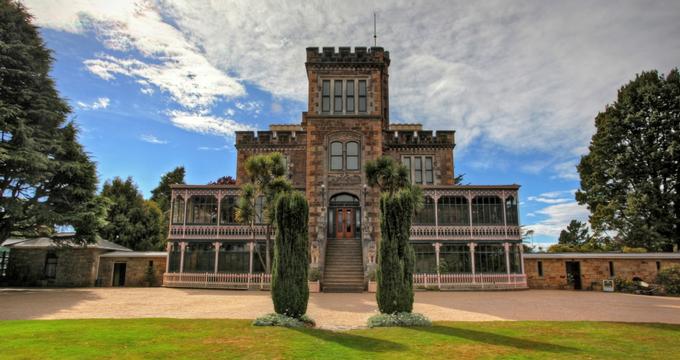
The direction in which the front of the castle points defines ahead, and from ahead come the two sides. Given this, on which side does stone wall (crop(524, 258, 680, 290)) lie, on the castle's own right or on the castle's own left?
on the castle's own left

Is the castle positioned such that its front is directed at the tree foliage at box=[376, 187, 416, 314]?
yes

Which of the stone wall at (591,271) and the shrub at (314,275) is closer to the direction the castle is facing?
the shrub

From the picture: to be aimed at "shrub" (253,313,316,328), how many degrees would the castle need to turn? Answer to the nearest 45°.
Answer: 0° — it already faces it

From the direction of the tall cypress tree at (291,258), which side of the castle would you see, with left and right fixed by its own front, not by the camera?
front

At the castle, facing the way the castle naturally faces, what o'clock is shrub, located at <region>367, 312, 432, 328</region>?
The shrub is roughly at 12 o'clock from the castle.

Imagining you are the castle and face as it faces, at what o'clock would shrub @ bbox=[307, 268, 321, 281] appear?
The shrub is roughly at 1 o'clock from the castle.

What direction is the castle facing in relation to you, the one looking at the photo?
facing the viewer

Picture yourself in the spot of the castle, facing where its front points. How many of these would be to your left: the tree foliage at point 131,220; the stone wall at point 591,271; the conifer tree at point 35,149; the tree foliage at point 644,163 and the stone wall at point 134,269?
2

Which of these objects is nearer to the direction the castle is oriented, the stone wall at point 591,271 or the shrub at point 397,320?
the shrub

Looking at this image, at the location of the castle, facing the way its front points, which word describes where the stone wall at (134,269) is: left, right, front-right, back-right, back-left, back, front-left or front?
right

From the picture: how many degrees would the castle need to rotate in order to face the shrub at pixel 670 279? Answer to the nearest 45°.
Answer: approximately 90° to its left

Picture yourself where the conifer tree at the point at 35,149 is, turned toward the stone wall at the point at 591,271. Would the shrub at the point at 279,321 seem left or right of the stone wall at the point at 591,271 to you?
right

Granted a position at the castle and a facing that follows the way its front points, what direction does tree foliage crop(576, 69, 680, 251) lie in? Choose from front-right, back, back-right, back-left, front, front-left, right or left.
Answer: left

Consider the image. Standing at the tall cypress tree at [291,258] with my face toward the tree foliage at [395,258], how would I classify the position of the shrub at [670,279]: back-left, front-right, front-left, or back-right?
front-left

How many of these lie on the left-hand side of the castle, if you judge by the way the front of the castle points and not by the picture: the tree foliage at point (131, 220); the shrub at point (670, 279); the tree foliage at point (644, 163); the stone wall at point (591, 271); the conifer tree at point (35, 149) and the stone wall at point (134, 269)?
3
